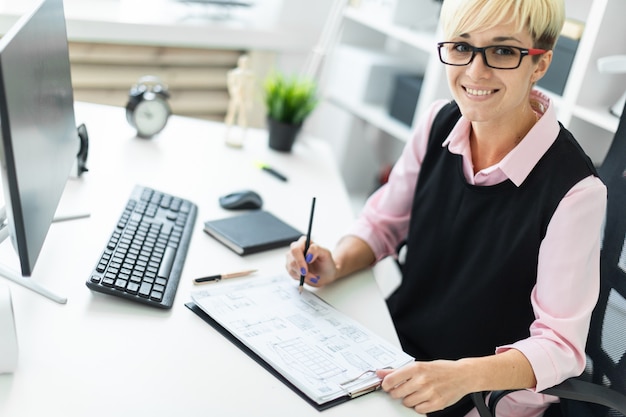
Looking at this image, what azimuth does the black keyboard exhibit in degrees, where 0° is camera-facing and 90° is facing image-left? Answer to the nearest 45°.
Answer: approximately 270°

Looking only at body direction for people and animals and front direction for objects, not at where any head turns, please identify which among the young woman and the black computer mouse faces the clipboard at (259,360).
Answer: the young woman

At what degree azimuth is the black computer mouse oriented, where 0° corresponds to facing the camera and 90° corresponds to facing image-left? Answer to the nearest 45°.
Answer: approximately 90°

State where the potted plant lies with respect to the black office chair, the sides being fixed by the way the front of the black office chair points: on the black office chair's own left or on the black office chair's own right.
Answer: on the black office chair's own right

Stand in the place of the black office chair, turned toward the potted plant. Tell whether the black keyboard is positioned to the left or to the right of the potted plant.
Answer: left

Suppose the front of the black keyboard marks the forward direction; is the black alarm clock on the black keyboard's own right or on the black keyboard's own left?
on the black keyboard's own left

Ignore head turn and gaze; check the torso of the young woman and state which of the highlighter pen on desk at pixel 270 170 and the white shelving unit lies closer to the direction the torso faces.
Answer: the highlighter pen on desk
